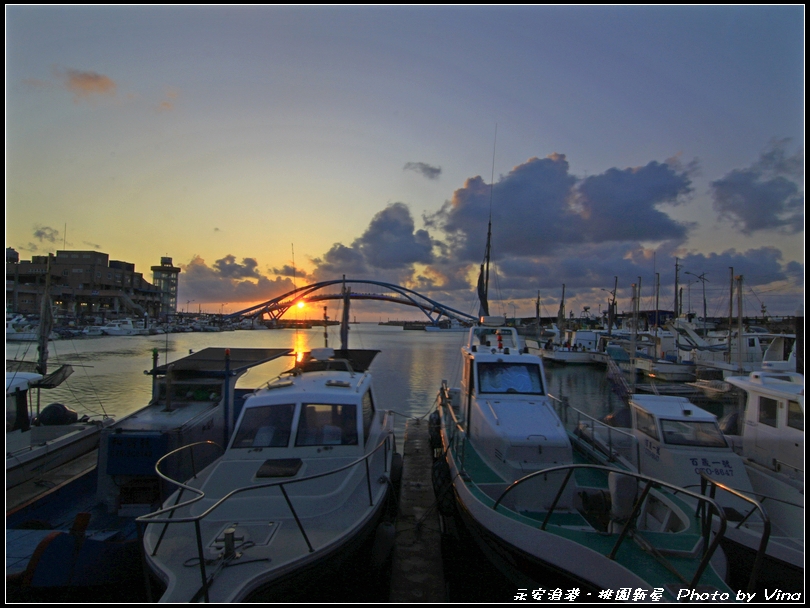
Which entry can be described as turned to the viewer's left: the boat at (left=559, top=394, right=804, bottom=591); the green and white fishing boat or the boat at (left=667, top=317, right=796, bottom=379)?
the boat at (left=667, top=317, right=796, bottom=379)

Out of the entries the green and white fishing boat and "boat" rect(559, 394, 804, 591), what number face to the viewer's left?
0

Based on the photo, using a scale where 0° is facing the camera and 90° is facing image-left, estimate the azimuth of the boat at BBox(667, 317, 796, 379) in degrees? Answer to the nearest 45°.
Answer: approximately 90°

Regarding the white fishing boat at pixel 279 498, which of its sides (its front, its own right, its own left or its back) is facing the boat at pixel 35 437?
right

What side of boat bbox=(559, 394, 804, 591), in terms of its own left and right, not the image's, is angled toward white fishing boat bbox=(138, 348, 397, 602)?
right

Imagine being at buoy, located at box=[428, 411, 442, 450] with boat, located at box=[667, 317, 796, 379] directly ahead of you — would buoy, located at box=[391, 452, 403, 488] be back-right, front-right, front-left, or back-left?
back-right

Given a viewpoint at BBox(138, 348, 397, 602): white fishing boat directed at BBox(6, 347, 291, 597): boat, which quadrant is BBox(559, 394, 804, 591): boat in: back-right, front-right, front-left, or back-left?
back-right

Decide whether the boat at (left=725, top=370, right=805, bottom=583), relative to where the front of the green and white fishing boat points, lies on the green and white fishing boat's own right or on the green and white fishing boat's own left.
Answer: on the green and white fishing boat's own left
